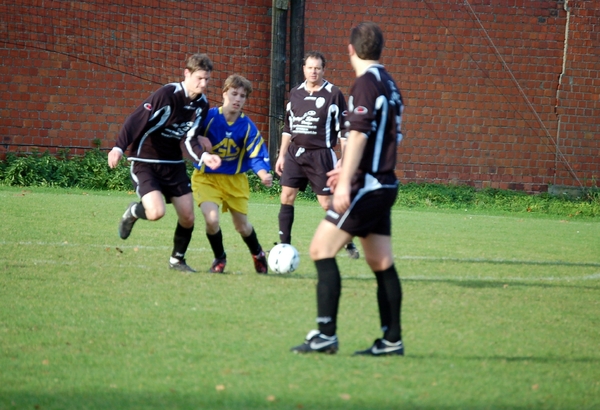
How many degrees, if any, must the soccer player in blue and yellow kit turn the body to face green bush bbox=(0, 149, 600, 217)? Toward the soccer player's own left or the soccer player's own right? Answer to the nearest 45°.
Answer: approximately 180°

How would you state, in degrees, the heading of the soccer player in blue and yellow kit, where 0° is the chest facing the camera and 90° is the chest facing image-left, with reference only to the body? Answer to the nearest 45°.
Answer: approximately 0°

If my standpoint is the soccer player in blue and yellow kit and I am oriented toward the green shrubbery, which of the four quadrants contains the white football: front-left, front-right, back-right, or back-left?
back-right

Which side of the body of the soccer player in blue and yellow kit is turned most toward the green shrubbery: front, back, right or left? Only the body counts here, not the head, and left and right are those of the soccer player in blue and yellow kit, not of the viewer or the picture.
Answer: back
